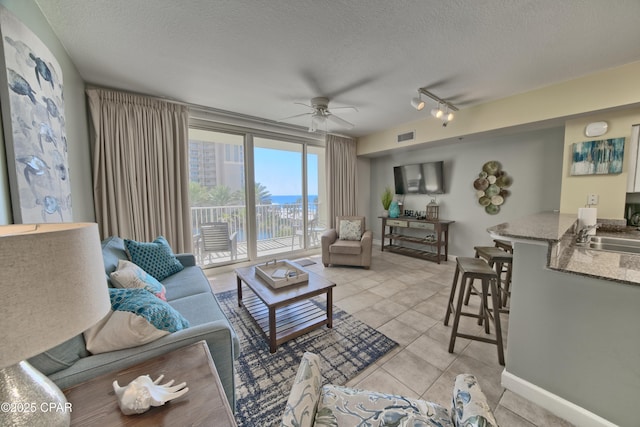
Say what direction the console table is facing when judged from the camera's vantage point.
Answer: facing the viewer and to the left of the viewer

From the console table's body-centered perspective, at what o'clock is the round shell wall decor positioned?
The round shell wall decor is roughly at 8 o'clock from the console table.

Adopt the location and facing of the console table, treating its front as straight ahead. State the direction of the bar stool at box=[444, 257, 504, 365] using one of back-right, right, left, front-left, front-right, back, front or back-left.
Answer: front-left

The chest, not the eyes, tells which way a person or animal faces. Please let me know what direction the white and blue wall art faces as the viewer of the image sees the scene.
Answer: facing the viewer and to the right of the viewer

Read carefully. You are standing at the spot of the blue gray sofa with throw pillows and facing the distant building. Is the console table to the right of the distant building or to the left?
right

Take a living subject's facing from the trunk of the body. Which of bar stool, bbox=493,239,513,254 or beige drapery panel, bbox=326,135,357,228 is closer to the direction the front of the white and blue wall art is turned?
the bar stool

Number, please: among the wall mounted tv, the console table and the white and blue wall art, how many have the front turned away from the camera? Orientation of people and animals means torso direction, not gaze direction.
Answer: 0

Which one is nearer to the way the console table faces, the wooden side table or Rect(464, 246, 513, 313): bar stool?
the wooden side table
